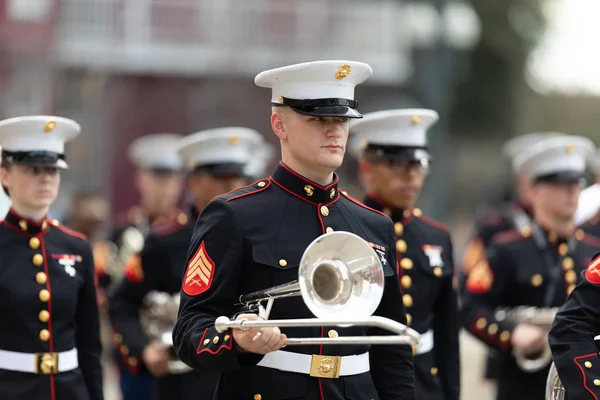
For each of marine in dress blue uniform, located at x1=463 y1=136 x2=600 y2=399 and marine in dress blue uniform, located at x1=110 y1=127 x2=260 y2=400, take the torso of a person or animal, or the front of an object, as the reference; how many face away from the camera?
0

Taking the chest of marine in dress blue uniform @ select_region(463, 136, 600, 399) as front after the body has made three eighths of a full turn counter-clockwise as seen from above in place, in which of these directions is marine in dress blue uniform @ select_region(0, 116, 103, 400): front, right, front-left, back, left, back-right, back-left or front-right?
back-left

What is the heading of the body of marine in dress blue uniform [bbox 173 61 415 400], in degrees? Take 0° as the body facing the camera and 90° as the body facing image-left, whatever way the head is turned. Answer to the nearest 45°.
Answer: approximately 315°

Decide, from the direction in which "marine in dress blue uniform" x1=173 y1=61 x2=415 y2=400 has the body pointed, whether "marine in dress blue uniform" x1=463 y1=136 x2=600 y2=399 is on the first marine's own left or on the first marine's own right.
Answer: on the first marine's own left

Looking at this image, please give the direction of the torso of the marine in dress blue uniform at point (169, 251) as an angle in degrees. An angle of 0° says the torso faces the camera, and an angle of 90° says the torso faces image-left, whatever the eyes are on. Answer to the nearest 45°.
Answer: approximately 315°

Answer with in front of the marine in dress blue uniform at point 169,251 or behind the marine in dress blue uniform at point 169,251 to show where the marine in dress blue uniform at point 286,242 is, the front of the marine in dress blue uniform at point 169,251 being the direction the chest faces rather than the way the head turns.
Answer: in front
